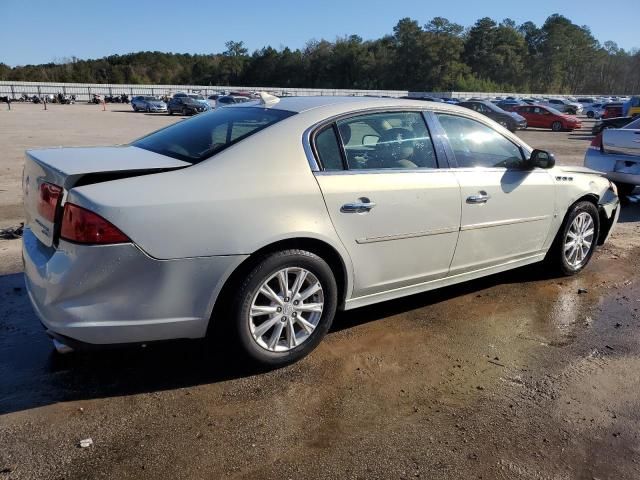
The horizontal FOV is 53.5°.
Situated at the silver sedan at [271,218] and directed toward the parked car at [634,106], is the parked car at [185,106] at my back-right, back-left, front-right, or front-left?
front-left

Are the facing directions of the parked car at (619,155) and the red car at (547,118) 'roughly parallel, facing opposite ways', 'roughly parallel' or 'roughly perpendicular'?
roughly perpendicular

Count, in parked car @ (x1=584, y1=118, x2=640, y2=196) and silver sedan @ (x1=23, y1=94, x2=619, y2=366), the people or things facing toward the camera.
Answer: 0

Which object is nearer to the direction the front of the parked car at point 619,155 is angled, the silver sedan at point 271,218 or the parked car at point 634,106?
the parked car

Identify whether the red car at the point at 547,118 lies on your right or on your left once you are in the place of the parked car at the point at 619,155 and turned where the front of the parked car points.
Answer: on your left

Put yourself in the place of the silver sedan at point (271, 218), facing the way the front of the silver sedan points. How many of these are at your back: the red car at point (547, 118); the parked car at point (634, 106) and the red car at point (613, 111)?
0

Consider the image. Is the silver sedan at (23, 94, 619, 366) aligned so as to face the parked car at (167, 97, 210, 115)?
no

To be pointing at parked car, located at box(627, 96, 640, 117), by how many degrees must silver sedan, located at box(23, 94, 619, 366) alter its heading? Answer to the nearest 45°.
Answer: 0° — it already faces it

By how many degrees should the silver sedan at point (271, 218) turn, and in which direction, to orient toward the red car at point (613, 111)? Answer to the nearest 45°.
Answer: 0° — it already faces it

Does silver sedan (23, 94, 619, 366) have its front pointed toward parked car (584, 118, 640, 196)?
yes

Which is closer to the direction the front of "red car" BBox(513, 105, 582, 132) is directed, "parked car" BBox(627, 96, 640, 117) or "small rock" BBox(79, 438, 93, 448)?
the parked car

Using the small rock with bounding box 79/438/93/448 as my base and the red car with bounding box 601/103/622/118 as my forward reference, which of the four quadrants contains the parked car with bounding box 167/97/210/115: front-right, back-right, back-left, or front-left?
front-left

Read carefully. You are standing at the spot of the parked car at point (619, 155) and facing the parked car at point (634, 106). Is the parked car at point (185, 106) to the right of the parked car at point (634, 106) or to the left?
left

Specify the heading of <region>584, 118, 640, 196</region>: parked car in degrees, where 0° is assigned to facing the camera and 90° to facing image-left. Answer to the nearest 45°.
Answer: approximately 225°

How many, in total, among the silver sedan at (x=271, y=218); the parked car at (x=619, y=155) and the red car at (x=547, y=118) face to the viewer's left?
0

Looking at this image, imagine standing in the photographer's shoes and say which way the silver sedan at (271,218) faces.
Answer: facing away from the viewer and to the right of the viewer
